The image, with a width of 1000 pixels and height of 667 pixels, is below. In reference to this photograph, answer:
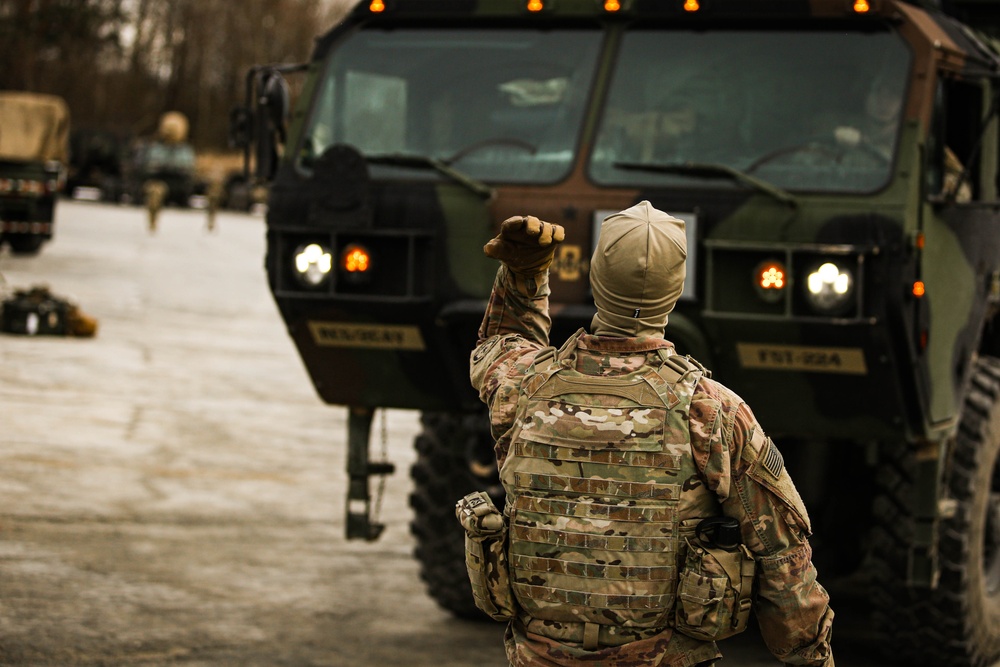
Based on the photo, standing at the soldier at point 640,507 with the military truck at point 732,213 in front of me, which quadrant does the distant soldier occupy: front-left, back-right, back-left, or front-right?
front-left

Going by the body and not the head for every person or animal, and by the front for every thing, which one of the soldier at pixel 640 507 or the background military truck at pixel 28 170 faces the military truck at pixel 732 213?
the soldier

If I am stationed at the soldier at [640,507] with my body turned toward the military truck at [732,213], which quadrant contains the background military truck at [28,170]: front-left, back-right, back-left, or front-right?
front-left

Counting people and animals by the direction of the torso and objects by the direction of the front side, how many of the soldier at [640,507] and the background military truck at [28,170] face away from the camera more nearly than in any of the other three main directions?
2

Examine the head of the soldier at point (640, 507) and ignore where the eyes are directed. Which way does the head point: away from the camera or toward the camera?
away from the camera

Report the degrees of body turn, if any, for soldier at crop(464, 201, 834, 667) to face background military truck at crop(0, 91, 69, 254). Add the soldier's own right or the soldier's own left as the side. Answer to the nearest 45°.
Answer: approximately 45° to the soldier's own left

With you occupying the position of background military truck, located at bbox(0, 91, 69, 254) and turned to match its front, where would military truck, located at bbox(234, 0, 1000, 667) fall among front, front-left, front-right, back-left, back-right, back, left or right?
back

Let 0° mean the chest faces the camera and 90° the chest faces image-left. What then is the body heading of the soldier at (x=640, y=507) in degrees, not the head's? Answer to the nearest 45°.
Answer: approximately 180°

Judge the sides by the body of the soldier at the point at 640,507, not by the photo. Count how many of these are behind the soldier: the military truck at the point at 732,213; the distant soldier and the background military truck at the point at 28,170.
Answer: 0

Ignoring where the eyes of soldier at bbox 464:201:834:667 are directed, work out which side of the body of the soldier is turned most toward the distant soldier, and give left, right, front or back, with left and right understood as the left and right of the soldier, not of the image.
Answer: front

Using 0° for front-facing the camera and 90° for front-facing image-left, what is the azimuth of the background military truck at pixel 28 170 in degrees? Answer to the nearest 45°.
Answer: approximately 180°

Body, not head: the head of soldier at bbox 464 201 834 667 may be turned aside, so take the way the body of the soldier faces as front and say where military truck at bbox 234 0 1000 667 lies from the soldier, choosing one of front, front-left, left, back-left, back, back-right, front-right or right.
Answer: front
